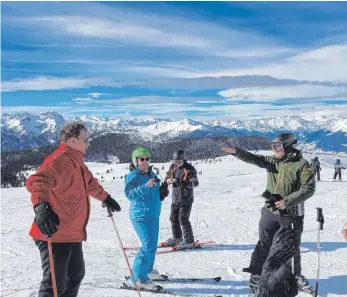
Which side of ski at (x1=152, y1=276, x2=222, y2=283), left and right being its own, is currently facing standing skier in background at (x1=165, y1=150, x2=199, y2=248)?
left

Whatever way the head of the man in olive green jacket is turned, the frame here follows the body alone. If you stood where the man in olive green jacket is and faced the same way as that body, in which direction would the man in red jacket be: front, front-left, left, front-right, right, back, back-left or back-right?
front

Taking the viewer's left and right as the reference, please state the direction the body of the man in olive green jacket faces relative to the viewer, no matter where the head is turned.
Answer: facing the viewer and to the left of the viewer

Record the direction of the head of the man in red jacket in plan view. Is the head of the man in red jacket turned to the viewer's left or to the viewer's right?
to the viewer's right

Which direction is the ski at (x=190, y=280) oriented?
to the viewer's right

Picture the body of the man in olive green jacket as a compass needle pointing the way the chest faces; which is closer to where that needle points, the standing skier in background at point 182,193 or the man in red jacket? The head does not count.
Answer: the man in red jacket

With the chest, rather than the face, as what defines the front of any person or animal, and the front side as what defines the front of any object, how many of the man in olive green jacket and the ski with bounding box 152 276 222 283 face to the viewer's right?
1

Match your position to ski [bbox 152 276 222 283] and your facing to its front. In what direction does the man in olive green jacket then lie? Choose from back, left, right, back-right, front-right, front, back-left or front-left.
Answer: front-right

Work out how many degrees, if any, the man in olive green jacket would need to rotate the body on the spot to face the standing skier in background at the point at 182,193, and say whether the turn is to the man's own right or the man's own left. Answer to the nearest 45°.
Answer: approximately 90° to the man's own right

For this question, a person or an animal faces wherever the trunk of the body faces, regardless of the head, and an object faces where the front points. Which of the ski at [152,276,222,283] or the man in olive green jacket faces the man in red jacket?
the man in olive green jacket

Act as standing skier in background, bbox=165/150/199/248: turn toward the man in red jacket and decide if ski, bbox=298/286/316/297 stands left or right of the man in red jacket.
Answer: left
